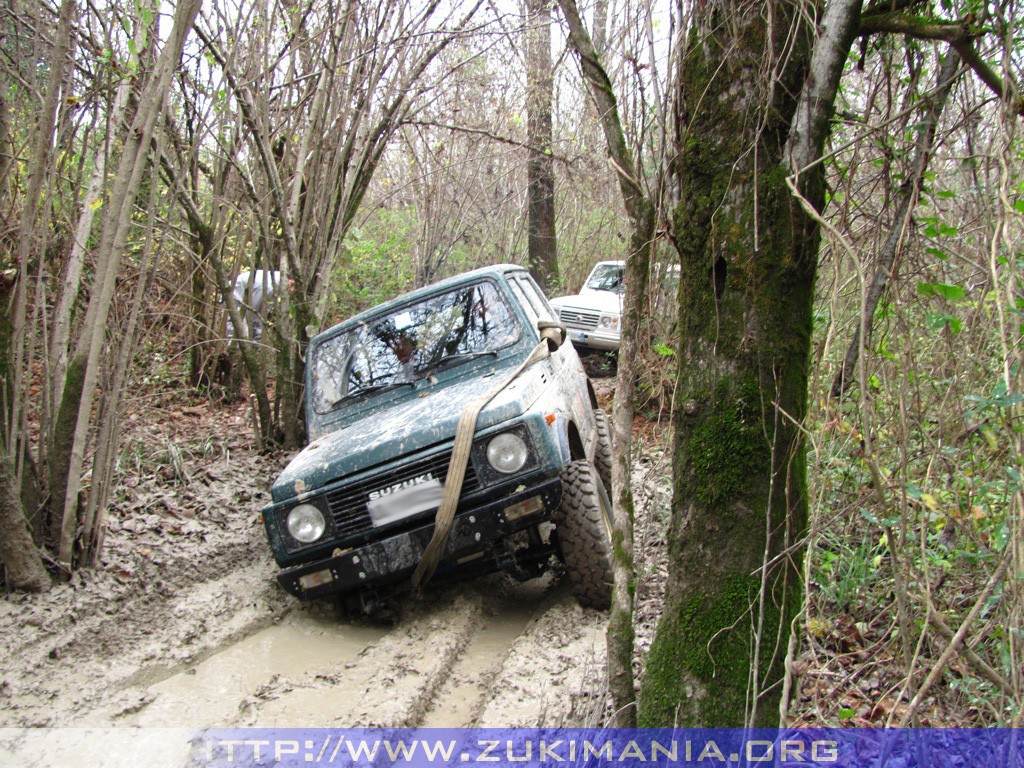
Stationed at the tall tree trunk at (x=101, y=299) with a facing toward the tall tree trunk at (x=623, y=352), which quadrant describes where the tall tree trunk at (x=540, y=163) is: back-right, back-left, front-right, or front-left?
back-left

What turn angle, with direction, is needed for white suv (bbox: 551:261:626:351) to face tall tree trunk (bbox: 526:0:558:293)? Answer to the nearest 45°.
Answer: approximately 135° to its right

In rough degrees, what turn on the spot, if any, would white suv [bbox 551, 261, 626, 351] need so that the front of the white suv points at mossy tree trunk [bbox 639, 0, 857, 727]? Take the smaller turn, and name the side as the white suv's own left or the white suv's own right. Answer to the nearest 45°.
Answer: approximately 45° to the white suv's own left

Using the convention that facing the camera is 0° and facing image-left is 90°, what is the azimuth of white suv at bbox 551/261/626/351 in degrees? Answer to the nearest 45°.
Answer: approximately 45°

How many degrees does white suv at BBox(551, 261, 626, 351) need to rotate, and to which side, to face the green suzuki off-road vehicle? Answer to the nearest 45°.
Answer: approximately 45° to its left
